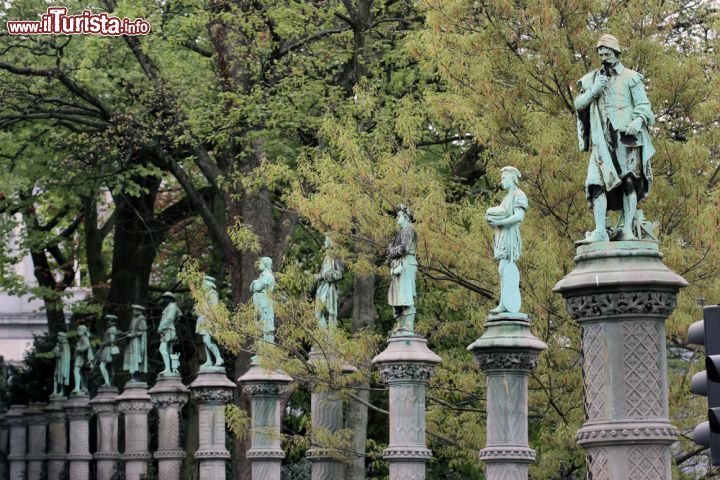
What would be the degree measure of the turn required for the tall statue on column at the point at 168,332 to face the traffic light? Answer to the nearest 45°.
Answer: approximately 90° to its left

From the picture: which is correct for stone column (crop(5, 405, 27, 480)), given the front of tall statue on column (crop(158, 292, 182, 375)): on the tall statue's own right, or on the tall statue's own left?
on the tall statue's own right

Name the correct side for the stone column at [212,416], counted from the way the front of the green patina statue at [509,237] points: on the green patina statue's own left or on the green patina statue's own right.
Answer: on the green patina statue's own right

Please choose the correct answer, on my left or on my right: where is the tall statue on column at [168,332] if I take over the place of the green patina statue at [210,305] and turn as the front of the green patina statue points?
on my right

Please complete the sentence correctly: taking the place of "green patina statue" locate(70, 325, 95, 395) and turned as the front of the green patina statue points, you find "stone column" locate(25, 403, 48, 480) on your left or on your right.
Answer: on your right

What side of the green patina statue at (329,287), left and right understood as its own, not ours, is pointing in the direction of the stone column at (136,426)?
right

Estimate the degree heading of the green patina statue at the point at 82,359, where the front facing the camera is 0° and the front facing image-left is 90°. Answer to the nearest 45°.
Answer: approximately 45°

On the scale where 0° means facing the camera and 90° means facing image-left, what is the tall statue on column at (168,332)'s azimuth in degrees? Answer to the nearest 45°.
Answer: approximately 90°

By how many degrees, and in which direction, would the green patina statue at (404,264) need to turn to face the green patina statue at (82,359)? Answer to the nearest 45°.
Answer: approximately 45° to its right

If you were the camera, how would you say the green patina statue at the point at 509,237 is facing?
facing to the left of the viewer

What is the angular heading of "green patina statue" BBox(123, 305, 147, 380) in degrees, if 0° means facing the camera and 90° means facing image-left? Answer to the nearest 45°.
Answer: approximately 45°

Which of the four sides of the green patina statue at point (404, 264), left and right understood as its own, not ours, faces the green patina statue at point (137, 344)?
right

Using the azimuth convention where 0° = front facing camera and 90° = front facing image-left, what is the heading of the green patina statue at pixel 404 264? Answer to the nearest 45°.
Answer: approximately 90°
